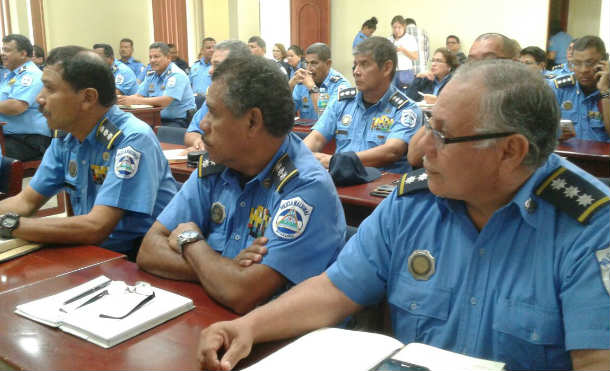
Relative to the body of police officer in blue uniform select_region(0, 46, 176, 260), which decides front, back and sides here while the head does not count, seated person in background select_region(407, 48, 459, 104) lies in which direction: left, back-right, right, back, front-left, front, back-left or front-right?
back

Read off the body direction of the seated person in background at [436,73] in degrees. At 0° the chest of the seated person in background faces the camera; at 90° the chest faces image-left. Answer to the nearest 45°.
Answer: approximately 45°

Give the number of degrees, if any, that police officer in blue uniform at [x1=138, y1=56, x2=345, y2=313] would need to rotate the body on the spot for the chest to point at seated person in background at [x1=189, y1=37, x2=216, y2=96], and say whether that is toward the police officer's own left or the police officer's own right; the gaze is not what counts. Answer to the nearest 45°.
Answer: approximately 135° to the police officer's own right

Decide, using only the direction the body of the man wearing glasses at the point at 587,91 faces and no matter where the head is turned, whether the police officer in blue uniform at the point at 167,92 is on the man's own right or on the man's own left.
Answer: on the man's own right

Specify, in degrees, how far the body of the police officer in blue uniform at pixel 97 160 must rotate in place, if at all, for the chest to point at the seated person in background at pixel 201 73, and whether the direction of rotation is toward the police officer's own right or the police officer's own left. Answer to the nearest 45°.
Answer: approximately 135° to the police officer's own right

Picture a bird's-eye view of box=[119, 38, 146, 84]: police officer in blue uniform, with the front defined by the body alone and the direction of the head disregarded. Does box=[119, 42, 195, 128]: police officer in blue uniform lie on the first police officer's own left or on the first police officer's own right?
on the first police officer's own left

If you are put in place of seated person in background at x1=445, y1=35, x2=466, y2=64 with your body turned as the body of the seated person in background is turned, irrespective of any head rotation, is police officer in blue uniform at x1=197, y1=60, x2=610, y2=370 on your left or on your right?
on your left
